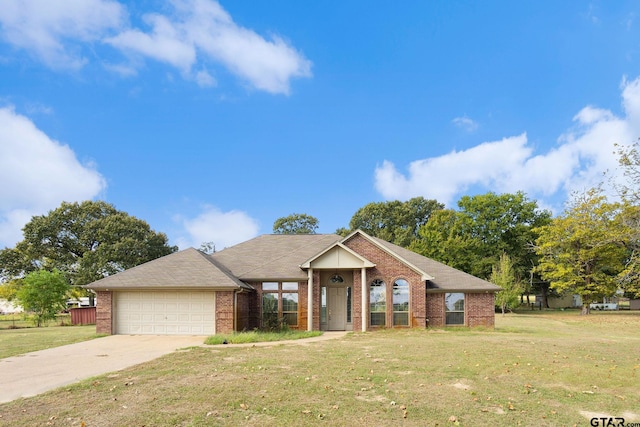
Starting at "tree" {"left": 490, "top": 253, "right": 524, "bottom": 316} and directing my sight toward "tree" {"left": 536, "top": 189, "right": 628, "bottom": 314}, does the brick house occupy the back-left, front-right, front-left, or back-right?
back-right

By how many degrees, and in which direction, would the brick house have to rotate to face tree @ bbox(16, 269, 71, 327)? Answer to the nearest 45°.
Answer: approximately 135° to its right

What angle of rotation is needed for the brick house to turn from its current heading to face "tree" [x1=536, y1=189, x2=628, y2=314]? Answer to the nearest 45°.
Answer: approximately 135° to its left

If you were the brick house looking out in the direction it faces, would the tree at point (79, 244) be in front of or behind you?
behind

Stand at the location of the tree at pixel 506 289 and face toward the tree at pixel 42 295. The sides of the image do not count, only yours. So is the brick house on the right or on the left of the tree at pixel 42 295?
left

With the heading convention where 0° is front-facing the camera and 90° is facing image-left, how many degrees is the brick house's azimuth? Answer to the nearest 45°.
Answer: approximately 0°

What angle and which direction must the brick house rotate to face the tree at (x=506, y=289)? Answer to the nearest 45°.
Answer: approximately 135° to its left

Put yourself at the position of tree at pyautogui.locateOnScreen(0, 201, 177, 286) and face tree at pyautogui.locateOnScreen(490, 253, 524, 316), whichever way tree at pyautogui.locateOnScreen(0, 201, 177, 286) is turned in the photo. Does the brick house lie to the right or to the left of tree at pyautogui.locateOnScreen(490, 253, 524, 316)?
right
